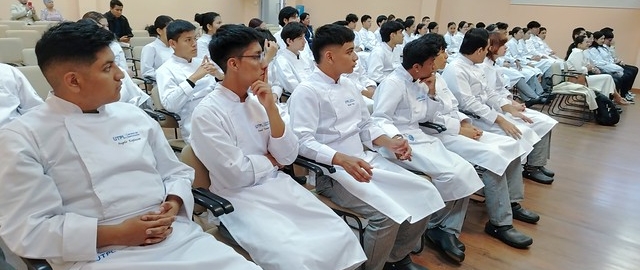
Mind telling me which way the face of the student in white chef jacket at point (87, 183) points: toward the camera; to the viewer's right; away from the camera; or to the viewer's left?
to the viewer's right

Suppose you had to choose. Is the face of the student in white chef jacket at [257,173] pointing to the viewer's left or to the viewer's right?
to the viewer's right

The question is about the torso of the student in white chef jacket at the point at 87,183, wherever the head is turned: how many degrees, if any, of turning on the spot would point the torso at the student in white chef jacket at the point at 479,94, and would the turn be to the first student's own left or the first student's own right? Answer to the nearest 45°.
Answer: approximately 90° to the first student's own left

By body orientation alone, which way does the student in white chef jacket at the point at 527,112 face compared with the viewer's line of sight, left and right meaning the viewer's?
facing to the right of the viewer

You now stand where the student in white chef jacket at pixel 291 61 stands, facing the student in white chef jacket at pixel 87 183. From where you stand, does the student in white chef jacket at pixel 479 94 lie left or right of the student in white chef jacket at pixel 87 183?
left

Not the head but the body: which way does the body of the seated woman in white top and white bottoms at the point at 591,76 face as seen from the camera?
to the viewer's right

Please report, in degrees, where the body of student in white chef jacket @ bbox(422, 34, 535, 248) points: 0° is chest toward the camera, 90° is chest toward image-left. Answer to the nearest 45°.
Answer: approximately 315°

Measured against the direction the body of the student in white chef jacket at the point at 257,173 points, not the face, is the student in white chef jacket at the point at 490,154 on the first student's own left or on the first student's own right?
on the first student's own left

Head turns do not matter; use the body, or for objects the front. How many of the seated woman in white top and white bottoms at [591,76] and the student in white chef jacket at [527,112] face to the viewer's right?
2

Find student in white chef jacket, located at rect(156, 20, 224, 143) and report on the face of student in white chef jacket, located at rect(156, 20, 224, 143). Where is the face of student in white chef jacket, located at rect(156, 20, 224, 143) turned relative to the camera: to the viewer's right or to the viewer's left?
to the viewer's right
